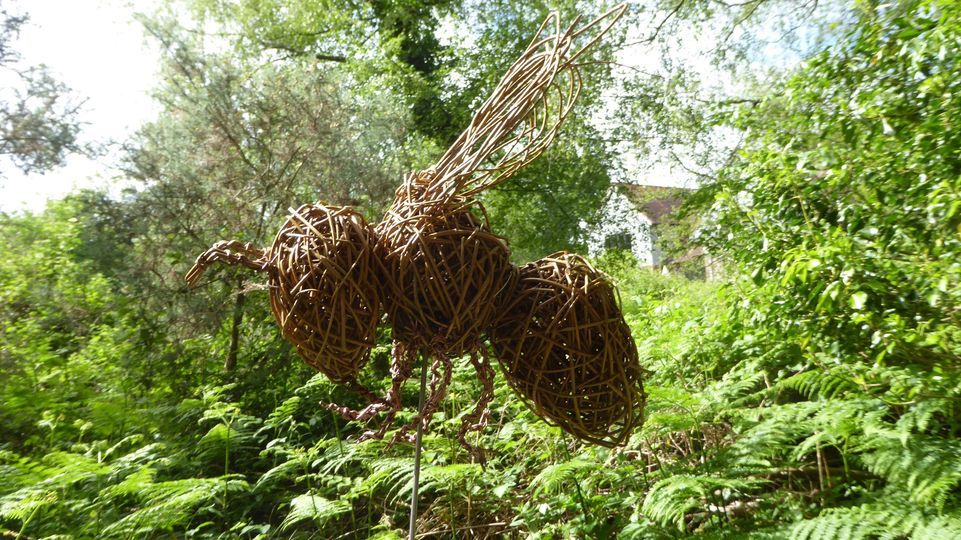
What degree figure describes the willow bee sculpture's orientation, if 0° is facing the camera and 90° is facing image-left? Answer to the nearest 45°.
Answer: approximately 90°

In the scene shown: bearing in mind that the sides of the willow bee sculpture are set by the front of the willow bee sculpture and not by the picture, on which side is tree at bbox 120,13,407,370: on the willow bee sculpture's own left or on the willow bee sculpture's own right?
on the willow bee sculpture's own right
